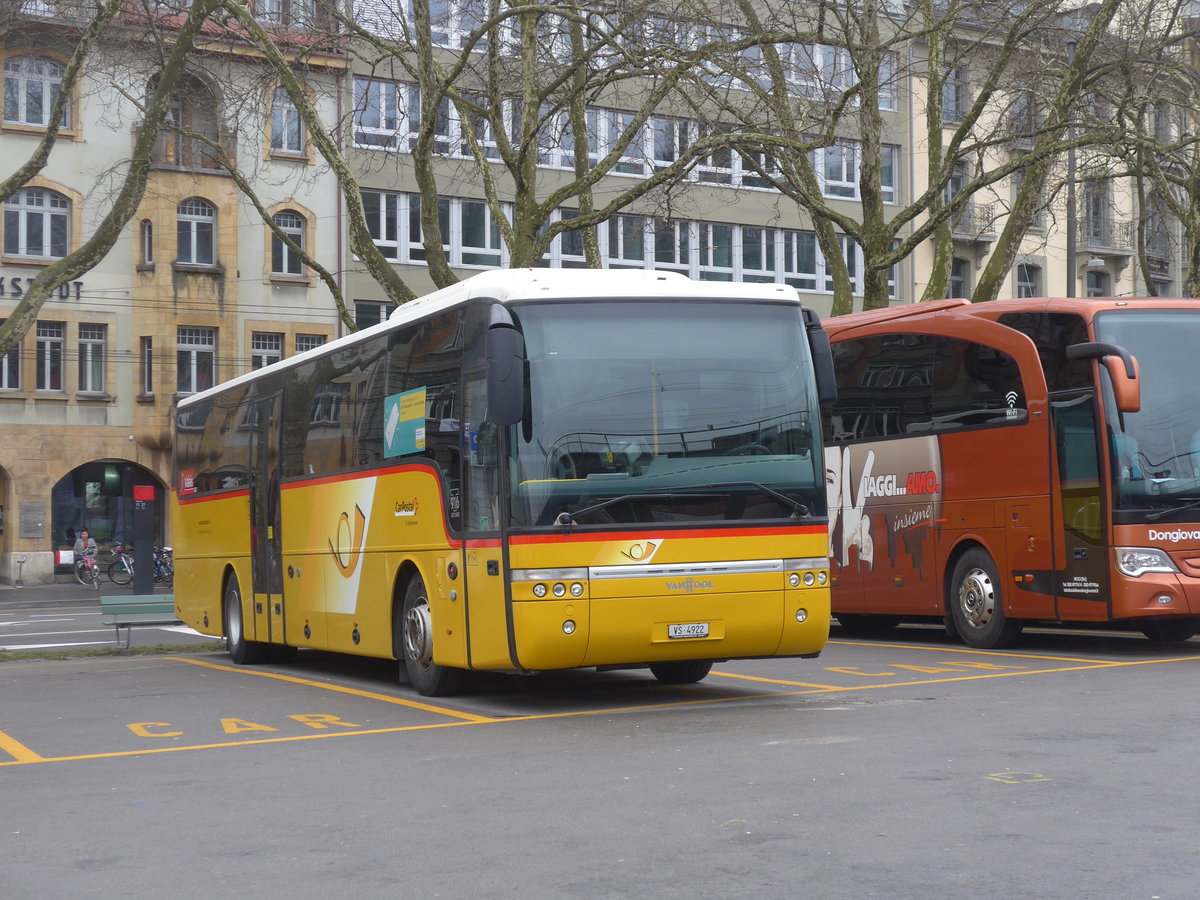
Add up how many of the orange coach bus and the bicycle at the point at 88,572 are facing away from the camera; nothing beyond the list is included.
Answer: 0

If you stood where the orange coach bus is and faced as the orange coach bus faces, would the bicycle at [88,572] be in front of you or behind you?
behind

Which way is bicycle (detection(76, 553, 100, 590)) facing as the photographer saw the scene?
facing the viewer and to the right of the viewer

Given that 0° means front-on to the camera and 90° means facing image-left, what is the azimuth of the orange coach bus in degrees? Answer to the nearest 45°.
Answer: approximately 315°

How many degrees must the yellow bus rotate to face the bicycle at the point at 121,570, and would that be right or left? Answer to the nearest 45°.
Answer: approximately 135° to its left

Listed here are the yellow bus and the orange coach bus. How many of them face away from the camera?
0

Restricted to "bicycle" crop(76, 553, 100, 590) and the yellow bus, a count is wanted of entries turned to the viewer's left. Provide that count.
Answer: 0

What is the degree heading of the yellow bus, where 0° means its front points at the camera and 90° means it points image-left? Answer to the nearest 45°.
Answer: approximately 315°

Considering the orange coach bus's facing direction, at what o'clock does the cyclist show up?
The cyclist is roughly at 6 o'clock from the orange coach bus.

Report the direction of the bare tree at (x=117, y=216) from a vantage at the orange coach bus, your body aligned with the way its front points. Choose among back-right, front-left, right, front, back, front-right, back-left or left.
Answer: back-right
